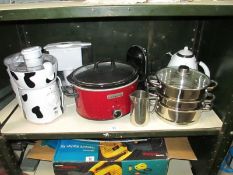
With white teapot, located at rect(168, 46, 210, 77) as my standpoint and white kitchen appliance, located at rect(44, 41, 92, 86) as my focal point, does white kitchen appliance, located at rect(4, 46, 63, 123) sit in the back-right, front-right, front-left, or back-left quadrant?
front-left

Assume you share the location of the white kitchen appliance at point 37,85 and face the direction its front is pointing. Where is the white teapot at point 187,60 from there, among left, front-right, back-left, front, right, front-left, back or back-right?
front-left
